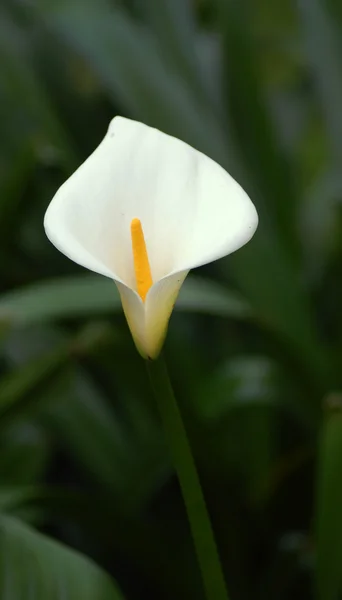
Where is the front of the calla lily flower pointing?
toward the camera
